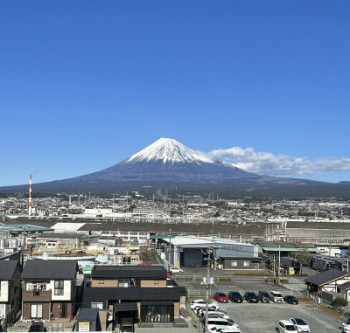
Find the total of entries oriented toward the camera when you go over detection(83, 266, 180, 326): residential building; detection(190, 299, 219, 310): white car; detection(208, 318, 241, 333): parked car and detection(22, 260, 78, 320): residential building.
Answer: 2

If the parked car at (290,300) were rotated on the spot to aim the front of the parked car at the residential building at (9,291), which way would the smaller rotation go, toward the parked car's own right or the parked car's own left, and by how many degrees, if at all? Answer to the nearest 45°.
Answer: approximately 90° to the parked car's own right

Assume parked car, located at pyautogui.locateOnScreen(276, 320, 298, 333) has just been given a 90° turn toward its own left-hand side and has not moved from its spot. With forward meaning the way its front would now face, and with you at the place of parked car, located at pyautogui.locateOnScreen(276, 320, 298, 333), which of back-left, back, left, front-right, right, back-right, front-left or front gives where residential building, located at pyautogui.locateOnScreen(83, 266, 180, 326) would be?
back-left

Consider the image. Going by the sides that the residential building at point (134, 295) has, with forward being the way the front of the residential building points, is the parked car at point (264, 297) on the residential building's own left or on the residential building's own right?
on the residential building's own left

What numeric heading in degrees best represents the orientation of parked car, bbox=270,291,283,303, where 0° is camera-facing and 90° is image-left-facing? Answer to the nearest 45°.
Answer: approximately 315°

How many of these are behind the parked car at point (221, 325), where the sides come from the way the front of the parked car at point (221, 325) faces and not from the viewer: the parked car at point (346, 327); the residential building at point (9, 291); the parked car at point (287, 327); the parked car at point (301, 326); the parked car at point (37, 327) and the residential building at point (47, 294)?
3

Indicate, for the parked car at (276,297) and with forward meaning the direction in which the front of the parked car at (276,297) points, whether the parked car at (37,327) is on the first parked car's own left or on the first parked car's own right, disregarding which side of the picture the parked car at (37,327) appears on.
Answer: on the first parked car's own right
